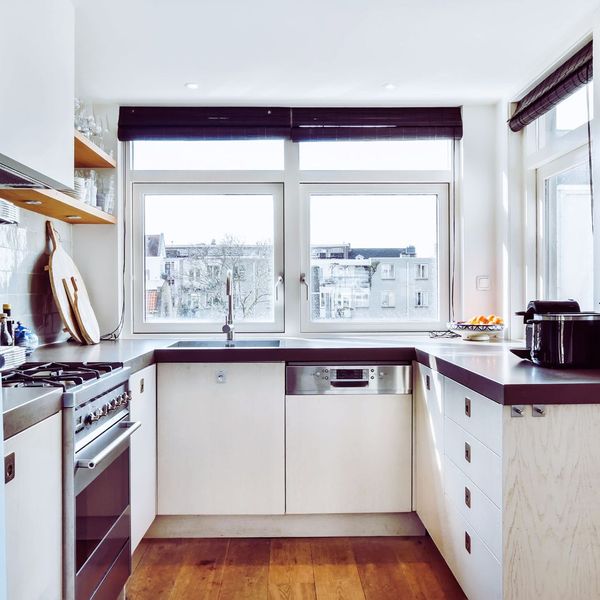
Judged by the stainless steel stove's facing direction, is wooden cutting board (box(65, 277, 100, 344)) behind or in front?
behind

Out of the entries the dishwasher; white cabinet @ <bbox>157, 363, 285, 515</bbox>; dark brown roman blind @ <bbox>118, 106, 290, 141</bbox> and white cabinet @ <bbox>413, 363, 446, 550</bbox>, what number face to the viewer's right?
0

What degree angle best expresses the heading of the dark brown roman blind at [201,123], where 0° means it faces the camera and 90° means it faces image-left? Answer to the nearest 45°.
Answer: approximately 0°

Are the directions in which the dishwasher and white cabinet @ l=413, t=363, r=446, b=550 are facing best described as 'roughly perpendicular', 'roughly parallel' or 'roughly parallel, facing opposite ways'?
roughly perpendicular

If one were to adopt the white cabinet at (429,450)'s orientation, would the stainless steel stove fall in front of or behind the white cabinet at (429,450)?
in front

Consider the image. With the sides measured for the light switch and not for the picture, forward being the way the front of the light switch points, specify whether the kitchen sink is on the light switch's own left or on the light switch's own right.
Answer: on the light switch's own right

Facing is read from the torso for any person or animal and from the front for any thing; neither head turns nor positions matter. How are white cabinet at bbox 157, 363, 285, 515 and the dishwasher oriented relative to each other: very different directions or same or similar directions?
same or similar directions

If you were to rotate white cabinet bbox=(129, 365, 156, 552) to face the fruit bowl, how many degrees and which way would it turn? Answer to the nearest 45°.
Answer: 0° — it already faces it

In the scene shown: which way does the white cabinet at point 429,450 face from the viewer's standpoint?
to the viewer's left

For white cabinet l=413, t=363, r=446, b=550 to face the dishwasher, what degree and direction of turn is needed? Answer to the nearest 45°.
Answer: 0° — it already faces it

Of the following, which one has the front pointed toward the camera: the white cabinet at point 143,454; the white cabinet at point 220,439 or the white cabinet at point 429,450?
the white cabinet at point 220,439

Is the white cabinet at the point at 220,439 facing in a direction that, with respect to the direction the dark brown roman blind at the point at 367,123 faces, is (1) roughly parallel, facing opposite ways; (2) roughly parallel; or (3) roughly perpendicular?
roughly parallel

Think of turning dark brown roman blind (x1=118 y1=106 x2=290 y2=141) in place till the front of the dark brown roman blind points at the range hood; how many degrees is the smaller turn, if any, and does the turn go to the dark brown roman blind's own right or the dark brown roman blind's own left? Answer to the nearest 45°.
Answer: approximately 45° to the dark brown roman blind's own right

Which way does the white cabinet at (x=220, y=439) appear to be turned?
toward the camera

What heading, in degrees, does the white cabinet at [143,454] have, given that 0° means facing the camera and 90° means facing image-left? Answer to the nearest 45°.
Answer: approximately 270°

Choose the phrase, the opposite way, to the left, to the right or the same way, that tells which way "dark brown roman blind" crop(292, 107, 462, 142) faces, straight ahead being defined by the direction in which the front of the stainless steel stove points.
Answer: to the right

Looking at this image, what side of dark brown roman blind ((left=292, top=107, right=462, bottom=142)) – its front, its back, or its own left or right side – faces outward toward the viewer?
front

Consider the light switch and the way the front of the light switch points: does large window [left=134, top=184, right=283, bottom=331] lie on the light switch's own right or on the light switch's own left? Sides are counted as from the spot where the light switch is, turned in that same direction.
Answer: on the light switch's own right

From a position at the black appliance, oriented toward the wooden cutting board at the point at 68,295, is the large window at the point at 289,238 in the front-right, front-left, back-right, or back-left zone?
front-right

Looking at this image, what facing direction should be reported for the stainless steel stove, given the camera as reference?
facing the viewer and to the right of the viewer
